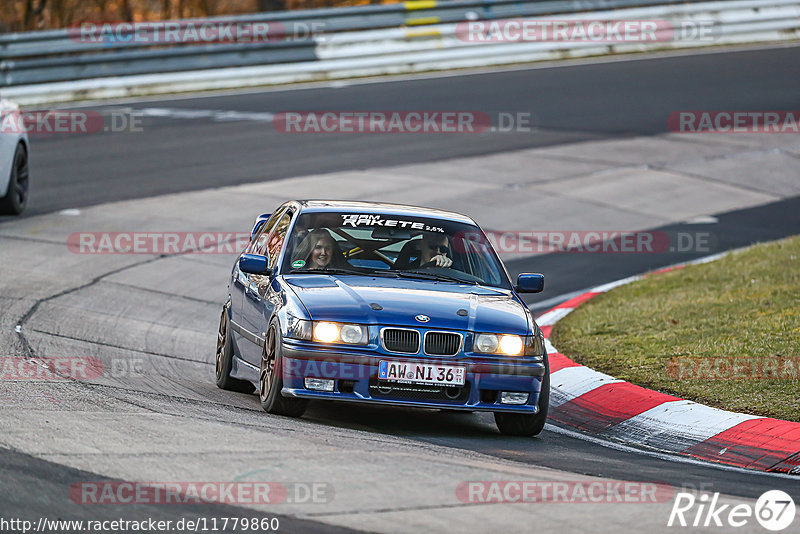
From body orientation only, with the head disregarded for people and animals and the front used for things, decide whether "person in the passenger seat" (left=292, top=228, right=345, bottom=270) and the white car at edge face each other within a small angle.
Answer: no

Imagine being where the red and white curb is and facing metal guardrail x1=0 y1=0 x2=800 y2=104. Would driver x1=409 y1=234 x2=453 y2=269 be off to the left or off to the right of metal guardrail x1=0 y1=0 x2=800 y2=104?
left

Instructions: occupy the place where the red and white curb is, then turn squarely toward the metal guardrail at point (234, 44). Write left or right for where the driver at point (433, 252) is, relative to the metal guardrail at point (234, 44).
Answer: left

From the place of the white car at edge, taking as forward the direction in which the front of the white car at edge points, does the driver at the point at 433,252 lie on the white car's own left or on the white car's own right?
on the white car's own left

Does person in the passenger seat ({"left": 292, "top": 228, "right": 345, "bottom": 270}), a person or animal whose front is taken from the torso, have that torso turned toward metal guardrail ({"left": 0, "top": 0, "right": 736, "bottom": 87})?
no

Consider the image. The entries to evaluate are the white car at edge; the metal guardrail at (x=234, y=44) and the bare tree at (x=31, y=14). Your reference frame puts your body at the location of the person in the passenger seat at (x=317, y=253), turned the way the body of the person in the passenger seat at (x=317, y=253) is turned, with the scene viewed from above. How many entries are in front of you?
0

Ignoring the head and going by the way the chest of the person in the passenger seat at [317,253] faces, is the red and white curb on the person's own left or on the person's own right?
on the person's own left

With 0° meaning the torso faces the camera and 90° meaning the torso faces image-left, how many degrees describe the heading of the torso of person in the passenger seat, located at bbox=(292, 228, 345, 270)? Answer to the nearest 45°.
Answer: approximately 0°

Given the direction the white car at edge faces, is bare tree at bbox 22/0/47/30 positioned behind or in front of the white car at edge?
behind

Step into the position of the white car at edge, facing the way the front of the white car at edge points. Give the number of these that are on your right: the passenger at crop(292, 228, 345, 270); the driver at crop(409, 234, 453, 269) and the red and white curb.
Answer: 0

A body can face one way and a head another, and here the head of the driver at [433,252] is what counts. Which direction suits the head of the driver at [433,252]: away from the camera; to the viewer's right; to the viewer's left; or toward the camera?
toward the camera
